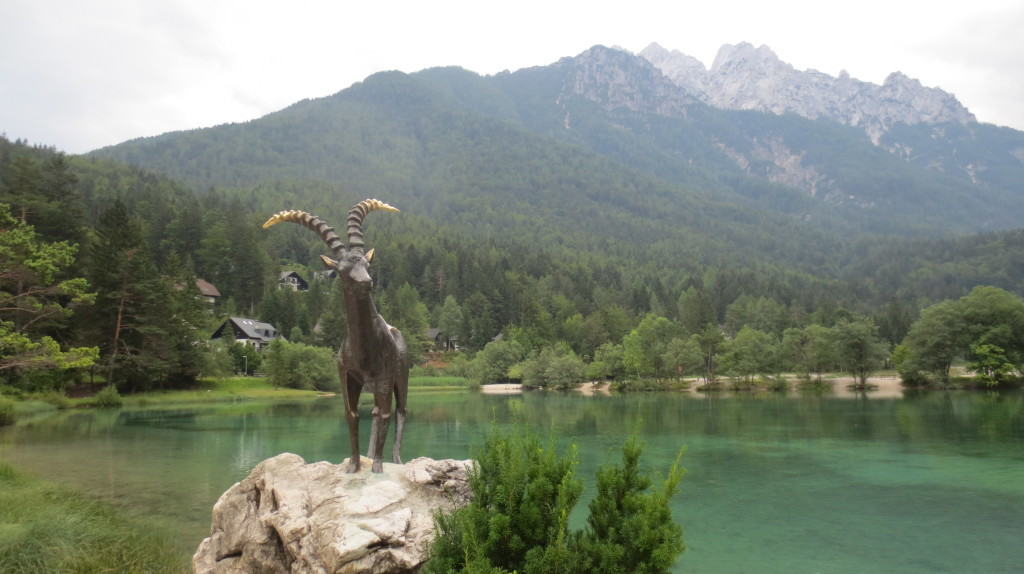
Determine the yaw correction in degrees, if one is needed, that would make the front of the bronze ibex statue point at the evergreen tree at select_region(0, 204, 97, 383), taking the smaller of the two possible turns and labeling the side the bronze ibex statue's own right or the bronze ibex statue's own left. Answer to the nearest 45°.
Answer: approximately 135° to the bronze ibex statue's own right

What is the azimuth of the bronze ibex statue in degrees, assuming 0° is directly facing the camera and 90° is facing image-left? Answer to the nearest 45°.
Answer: approximately 0°

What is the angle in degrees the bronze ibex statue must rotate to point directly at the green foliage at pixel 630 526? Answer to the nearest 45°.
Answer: approximately 45° to its left
